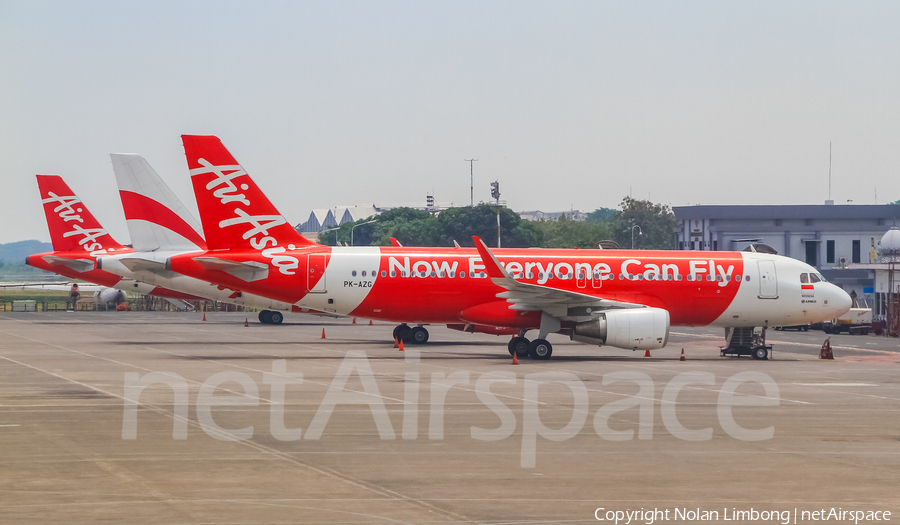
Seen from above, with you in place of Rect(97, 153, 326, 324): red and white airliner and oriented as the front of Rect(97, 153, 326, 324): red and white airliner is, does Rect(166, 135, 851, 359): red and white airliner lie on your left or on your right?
on your right

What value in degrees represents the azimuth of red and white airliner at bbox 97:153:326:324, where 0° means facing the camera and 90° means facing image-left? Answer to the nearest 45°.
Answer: approximately 270°

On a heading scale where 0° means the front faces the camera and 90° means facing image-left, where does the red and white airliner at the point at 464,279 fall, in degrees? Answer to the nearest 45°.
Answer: approximately 270°
